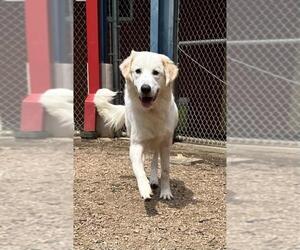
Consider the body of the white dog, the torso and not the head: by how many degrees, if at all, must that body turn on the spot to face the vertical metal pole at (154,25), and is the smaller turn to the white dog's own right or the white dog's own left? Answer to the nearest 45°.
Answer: approximately 180°

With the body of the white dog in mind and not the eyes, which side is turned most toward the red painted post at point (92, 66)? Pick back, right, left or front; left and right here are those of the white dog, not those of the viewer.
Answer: back

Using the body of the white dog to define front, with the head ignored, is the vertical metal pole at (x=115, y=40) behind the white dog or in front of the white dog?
behind

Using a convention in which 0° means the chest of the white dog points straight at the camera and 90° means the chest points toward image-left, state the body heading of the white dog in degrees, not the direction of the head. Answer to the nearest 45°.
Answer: approximately 0°

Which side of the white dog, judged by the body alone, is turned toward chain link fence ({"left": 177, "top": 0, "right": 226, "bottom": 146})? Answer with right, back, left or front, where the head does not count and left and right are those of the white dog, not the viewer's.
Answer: back
